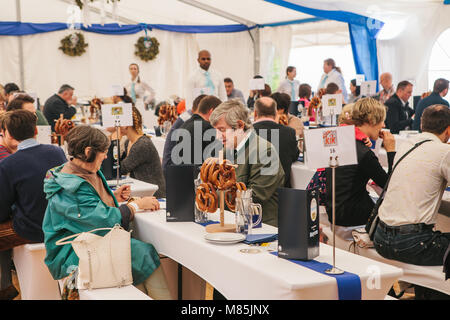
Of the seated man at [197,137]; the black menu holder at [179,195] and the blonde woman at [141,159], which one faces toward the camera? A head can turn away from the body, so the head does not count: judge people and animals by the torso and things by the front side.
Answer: the black menu holder

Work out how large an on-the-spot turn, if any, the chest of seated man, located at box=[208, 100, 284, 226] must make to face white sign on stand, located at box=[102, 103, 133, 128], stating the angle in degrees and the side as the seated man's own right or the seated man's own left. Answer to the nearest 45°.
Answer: approximately 45° to the seated man's own right

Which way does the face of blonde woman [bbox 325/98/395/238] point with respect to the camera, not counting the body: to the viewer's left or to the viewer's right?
to the viewer's right

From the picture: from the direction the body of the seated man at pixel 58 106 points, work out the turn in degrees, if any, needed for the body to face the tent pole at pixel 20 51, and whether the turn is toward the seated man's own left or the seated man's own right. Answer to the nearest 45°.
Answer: approximately 90° to the seated man's own left

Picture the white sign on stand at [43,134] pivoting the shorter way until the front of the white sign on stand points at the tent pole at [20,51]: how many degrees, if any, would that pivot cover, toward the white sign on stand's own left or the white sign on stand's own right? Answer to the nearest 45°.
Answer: approximately 180°

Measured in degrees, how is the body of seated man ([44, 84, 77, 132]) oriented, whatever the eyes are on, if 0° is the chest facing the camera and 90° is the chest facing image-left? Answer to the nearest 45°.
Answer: approximately 270°

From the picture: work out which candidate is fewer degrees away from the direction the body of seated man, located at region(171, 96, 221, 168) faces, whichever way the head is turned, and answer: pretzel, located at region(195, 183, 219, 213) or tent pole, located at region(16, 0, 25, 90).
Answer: the tent pole

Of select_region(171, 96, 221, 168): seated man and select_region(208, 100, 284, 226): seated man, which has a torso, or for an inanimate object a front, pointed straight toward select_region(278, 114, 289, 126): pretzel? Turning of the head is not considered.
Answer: select_region(171, 96, 221, 168): seated man

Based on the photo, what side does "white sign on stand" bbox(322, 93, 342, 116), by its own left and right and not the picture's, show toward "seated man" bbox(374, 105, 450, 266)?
front

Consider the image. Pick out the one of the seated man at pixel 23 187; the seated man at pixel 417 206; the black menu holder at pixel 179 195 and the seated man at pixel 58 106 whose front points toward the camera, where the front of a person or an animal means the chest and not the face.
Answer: the black menu holder

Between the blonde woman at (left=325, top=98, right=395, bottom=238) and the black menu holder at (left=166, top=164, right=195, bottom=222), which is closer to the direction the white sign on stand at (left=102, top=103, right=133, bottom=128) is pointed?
the black menu holder

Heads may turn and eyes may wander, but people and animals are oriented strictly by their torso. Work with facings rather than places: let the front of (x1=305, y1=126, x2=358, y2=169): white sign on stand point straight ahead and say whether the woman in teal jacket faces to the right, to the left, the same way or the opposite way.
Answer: to the left
